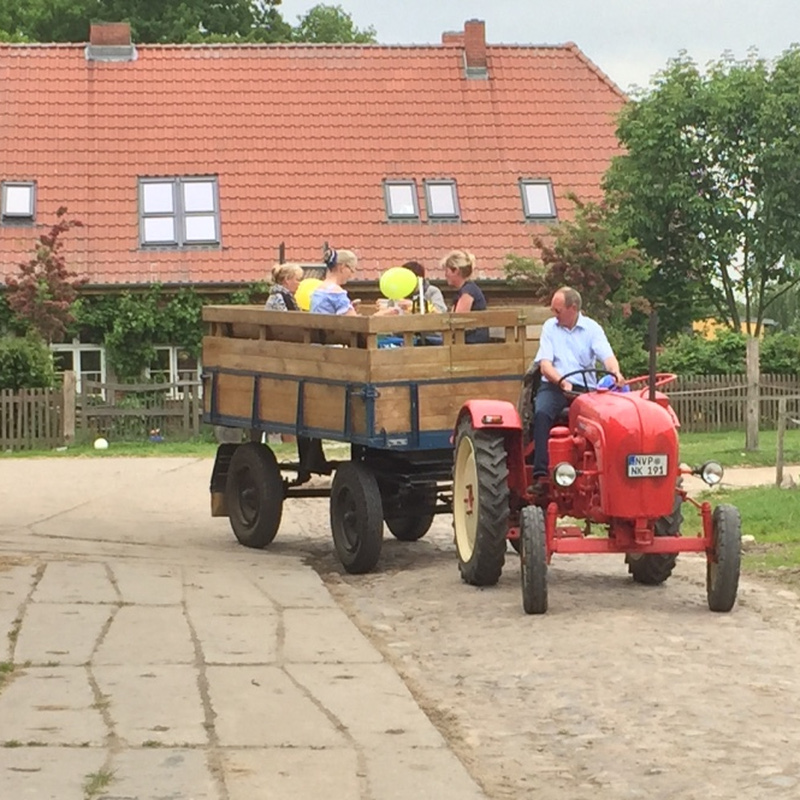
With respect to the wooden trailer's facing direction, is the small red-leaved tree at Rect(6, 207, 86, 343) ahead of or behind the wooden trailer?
behind

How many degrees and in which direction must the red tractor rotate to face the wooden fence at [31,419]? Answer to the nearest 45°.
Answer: approximately 180°

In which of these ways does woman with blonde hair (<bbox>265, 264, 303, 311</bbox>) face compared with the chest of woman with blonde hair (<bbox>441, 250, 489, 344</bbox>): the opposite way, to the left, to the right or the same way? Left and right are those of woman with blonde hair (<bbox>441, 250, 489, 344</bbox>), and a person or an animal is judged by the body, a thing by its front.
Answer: the opposite way

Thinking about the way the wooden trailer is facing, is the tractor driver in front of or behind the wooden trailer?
in front

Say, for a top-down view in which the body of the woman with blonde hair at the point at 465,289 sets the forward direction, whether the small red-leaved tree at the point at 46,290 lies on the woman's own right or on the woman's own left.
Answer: on the woman's own right

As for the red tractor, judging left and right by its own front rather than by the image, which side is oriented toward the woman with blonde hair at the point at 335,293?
back

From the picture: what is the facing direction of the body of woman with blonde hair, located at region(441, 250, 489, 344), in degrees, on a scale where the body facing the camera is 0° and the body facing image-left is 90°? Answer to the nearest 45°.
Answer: approximately 90°

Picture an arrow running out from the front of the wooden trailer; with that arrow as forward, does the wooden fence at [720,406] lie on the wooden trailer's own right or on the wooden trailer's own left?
on the wooden trailer's own left

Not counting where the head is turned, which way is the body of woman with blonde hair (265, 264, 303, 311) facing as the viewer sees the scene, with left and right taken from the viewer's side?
facing to the right of the viewer

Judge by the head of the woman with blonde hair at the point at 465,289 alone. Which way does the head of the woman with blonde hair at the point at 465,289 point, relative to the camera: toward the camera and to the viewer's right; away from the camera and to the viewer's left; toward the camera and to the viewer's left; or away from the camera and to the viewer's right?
toward the camera and to the viewer's left

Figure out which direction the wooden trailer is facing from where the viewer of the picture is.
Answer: facing the viewer and to the right of the viewer

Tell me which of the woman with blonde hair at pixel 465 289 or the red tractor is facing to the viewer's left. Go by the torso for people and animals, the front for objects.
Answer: the woman with blonde hair

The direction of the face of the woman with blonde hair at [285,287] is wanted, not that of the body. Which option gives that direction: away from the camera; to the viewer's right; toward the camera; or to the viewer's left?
to the viewer's right
